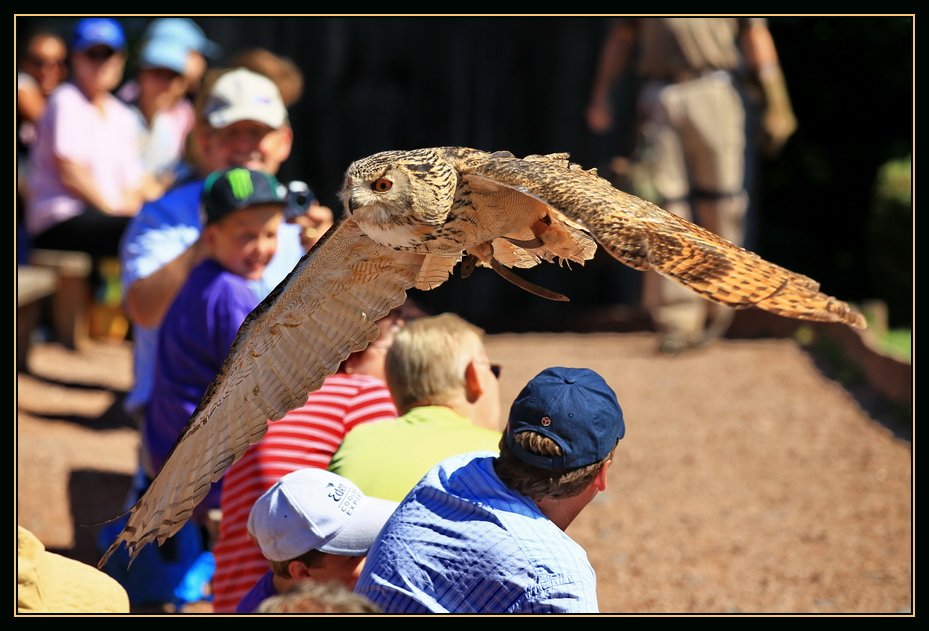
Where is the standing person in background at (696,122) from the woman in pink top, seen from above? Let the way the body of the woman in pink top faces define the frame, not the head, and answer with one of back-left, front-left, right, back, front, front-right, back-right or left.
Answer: front-left

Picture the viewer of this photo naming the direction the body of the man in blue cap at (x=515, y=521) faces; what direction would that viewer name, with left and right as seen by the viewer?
facing away from the viewer and to the right of the viewer

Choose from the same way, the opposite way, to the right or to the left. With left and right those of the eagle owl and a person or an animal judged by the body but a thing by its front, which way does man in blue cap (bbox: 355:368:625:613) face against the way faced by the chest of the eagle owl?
the opposite way

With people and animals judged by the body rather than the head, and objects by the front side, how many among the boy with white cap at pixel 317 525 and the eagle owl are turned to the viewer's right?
1

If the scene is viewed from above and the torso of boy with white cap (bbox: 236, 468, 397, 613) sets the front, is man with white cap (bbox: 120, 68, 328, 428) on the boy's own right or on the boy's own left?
on the boy's own left

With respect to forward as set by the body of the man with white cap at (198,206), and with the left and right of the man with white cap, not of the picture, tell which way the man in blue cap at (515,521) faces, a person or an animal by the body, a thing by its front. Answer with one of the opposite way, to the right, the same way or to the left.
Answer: to the left

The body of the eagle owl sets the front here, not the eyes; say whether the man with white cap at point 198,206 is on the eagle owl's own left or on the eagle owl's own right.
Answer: on the eagle owl's own right

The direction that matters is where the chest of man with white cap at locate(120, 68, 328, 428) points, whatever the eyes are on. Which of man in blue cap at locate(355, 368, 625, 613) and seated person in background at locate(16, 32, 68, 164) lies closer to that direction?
the man in blue cap

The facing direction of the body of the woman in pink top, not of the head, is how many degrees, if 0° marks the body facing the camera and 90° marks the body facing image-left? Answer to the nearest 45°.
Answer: approximately 315°

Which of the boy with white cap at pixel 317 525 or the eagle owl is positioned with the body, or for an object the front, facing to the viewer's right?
the boy with white cap

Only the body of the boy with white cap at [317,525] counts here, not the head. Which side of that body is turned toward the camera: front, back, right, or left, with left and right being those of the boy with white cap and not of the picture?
right

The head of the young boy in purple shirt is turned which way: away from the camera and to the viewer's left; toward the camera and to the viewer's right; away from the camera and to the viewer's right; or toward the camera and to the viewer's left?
toward the camera and to the viewer's right

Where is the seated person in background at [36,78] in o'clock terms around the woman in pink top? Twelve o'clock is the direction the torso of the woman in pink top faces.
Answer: The seated person in background is roughly at 7 o'clock from the woman in pink top.

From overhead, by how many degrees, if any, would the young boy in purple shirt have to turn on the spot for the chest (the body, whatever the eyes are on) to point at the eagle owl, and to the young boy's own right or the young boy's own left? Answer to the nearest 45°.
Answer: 0° — they already face it

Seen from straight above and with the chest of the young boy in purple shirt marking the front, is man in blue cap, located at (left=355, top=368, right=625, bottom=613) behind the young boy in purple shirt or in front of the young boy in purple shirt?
in front
